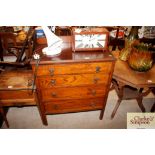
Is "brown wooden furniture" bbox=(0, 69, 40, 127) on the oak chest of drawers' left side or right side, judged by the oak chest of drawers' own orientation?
on its right

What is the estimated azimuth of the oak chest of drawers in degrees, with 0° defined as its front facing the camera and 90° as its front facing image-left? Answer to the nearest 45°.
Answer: approximately 0°

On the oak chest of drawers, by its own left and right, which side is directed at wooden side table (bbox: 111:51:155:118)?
left

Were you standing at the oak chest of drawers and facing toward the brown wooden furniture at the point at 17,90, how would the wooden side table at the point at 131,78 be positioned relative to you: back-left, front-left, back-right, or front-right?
back-right
